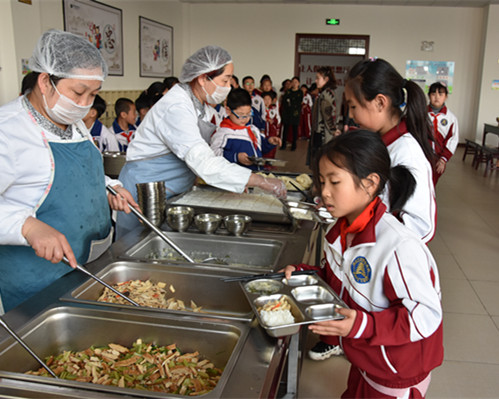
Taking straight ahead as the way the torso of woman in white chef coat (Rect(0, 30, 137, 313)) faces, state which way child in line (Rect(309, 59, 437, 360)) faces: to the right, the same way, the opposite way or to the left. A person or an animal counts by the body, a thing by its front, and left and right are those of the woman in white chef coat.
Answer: the opposite way

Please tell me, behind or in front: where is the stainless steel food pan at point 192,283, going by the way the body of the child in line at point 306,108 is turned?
in front

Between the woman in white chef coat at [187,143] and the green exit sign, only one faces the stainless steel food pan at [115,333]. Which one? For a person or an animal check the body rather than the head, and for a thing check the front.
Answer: the green exit sign

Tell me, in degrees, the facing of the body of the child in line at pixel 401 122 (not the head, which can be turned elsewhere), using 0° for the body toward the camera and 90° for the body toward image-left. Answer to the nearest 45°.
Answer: approximately 90°

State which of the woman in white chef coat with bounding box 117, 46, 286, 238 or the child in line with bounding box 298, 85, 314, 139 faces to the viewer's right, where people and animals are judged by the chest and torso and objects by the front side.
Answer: the woman in white chef coat
